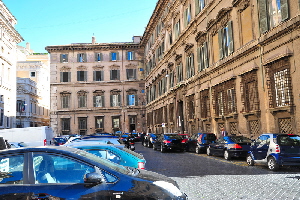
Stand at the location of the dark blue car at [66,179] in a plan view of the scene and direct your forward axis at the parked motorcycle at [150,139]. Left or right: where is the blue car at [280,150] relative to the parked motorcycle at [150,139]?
right

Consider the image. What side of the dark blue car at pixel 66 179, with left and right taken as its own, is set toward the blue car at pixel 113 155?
left

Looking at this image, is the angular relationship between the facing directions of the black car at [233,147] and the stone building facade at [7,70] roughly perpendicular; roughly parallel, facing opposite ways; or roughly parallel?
roughly perpendicular

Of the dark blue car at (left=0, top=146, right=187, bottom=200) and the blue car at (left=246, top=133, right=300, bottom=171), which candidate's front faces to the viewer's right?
the dark blue car

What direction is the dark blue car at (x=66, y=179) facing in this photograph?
to the viewer's right

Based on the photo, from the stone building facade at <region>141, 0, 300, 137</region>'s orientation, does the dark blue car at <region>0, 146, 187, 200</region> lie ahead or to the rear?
ahead

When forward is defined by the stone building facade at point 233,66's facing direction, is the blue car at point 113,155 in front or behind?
in front

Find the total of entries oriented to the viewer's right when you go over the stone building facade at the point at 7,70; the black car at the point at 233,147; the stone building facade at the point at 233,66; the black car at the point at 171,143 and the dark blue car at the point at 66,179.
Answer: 2

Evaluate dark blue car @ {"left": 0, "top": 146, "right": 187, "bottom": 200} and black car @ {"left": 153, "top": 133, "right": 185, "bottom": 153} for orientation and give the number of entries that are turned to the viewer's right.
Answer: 1
